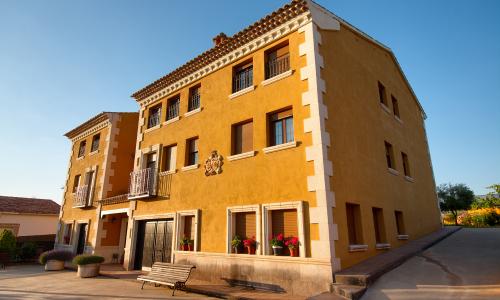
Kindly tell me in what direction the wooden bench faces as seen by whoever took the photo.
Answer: facing the viewer and to the left of the viewer

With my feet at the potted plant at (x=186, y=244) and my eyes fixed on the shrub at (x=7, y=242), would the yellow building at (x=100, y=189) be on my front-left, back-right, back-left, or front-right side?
front-right

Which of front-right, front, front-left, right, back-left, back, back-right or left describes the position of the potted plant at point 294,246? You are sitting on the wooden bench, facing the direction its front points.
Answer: left

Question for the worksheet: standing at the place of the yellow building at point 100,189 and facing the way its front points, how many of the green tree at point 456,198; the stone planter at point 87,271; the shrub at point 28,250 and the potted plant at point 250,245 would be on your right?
1

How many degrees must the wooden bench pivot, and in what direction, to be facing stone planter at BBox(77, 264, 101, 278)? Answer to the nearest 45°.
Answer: approximately 90° to its right

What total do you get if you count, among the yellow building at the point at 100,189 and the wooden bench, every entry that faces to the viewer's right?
0

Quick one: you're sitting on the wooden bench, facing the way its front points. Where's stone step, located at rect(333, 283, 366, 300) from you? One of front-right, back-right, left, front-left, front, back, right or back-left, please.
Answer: left

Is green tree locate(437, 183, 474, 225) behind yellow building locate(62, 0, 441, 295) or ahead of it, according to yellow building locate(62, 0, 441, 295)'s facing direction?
behind

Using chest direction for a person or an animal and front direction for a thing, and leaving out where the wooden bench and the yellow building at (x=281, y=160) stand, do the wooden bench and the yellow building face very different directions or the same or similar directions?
same or similar directions

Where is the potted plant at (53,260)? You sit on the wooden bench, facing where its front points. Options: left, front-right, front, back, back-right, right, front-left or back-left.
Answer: right

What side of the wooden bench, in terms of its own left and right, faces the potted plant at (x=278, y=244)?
left

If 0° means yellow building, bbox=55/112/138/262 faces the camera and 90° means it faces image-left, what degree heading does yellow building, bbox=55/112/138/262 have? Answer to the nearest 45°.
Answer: approximately 45°

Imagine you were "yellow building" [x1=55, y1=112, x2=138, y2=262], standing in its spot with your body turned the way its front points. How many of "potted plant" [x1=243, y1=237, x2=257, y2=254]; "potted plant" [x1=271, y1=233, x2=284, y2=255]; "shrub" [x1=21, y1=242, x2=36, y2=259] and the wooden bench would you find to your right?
1

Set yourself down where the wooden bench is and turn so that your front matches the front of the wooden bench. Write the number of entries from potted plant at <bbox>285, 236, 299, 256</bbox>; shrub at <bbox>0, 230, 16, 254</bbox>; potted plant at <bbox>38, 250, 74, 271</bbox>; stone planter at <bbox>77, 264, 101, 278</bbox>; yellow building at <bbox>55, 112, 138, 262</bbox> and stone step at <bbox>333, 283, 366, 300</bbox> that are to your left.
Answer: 2

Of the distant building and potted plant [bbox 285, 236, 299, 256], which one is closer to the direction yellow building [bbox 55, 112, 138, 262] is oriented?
the potted plant
